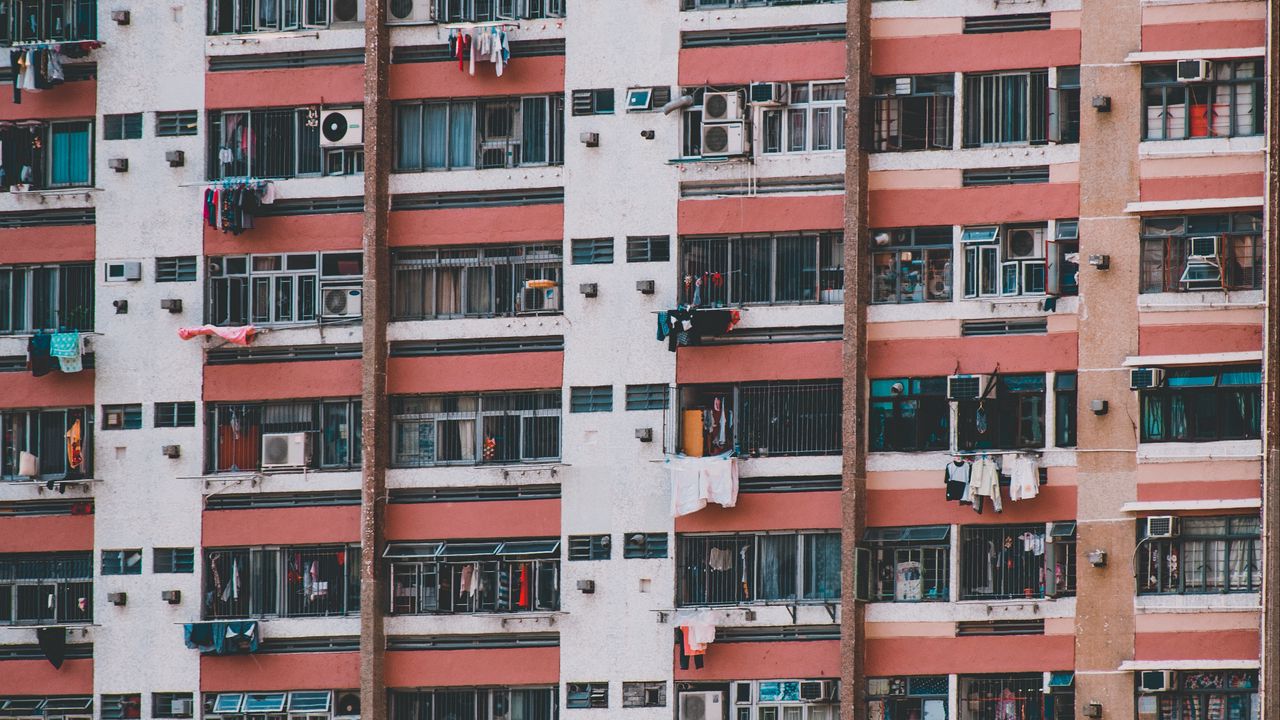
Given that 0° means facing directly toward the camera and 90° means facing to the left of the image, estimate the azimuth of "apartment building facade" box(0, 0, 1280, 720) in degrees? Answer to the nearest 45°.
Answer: approximately 0°

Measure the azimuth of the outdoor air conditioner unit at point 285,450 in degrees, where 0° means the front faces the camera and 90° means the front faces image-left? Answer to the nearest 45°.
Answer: approximately 0°

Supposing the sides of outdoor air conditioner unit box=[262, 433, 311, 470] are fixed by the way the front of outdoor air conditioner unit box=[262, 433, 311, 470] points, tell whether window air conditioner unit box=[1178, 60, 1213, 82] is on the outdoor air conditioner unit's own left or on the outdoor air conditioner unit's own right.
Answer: on the outdoor air conditioner unit's own left

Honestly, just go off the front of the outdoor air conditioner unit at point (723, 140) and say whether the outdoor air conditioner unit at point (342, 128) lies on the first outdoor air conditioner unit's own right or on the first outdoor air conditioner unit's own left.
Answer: on the first outdoor air conditioner unit's own right

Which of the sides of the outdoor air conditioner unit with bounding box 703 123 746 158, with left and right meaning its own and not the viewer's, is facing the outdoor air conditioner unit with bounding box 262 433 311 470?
right

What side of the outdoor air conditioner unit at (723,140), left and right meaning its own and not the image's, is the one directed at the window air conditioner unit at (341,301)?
right

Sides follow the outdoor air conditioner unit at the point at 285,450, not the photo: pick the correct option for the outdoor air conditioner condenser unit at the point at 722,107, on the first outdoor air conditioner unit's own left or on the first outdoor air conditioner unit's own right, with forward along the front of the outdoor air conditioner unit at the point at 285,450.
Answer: on the first outdoor air conditioner unit's own left

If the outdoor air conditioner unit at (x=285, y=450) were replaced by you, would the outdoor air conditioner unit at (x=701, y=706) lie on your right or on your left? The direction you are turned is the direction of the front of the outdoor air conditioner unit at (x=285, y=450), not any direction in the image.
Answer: on your left
